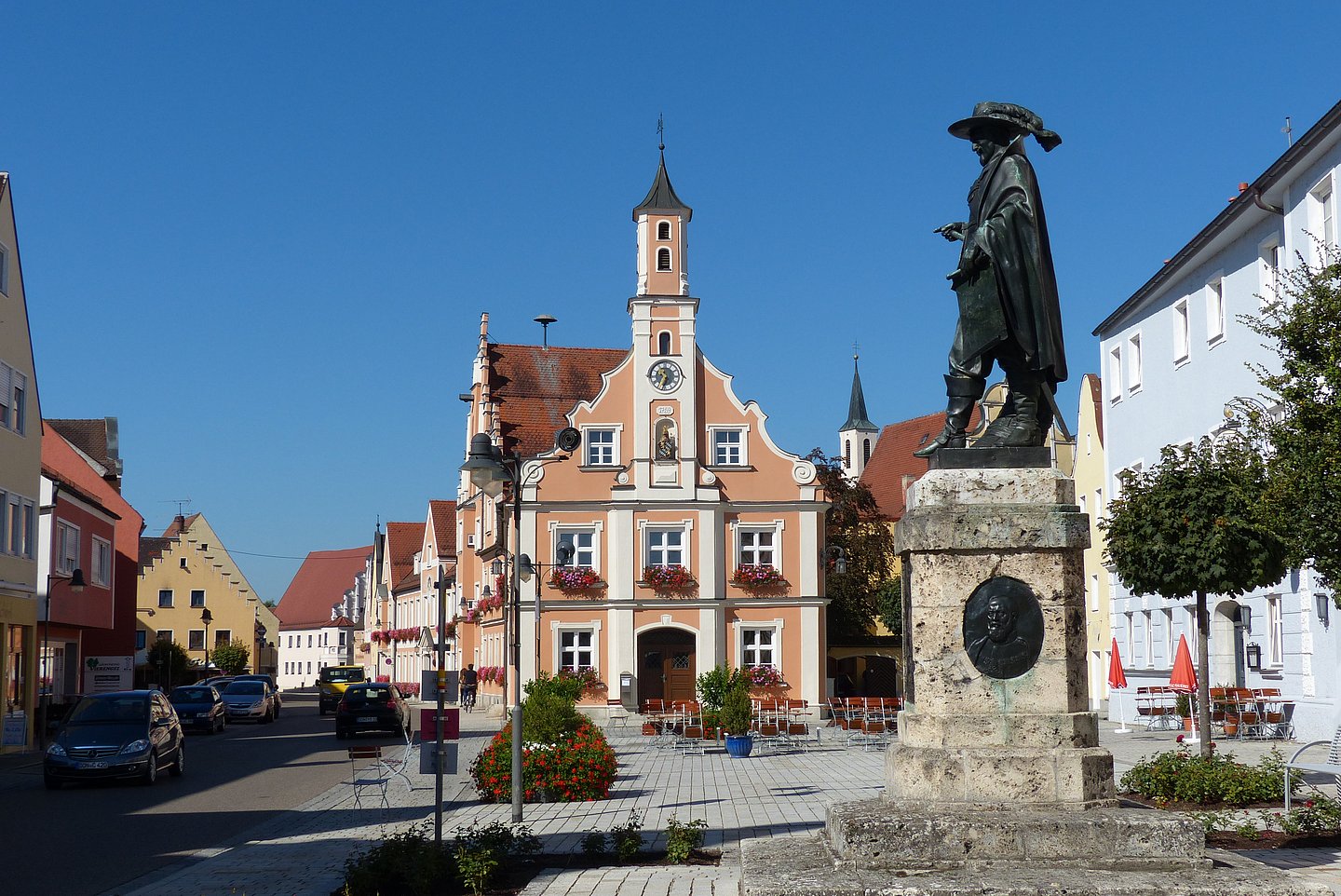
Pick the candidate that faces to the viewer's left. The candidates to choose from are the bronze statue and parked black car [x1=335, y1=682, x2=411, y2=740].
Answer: the bronze statue

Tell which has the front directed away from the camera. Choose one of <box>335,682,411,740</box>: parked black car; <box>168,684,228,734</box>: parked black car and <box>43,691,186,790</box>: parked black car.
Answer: <box>335,682,411,740</box>: parked black car

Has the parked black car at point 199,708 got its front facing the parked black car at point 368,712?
no

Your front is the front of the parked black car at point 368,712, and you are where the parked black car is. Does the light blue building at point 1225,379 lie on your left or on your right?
on your right

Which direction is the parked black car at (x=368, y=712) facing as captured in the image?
away from the camera

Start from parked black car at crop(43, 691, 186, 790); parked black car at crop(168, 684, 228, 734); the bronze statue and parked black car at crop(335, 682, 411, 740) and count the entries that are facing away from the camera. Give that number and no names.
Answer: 1

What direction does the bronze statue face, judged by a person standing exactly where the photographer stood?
facing to the left of the viewer

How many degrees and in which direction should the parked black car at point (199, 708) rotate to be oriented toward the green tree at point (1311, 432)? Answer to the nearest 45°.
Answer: approximately 45° to its left

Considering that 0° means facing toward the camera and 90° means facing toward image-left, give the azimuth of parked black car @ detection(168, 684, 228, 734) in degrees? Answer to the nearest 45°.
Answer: approximately 45°

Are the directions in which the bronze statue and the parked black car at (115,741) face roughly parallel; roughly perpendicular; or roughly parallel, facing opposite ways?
roughly perpendicular

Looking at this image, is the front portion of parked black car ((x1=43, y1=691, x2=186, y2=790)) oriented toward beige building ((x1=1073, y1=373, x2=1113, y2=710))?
no

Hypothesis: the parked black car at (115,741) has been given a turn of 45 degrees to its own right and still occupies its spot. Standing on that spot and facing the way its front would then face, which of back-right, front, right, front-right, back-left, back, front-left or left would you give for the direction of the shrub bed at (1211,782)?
back-left

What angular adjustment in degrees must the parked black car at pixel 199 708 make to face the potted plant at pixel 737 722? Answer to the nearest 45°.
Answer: approximately 90° to its left

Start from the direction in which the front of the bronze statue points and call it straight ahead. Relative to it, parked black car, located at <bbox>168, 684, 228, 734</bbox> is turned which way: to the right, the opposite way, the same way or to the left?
to the left

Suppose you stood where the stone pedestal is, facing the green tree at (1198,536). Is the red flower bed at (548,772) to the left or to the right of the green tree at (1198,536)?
left

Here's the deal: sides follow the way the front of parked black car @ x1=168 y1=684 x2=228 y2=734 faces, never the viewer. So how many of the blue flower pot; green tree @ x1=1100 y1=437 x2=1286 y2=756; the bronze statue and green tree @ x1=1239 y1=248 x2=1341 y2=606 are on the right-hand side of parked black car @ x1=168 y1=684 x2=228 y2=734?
0

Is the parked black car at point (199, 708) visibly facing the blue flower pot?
no
